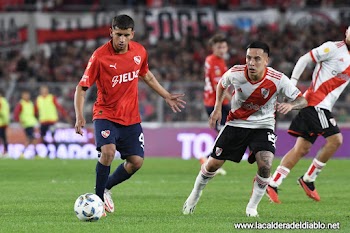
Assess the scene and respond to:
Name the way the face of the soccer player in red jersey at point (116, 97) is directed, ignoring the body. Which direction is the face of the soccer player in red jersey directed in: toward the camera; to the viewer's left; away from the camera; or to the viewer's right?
toward the camera

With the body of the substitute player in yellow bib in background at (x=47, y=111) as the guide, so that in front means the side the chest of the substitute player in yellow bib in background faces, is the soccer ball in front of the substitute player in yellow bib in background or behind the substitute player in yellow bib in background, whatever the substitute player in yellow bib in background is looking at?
in front

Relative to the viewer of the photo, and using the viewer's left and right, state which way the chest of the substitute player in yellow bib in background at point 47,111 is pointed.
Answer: facing the viewer

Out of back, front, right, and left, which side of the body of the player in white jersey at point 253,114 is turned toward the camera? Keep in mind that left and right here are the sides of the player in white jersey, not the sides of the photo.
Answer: front

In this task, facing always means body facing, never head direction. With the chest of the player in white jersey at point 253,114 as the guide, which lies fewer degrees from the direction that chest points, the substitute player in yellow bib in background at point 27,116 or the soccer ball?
the soccer ball

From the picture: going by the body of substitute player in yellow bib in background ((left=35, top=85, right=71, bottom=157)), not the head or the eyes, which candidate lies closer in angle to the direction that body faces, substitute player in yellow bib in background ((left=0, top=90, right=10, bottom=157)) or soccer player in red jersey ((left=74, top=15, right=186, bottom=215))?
the soccer player in red jersey

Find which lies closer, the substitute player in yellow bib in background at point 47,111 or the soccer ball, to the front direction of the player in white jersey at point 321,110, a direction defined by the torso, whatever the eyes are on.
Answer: the soccer ball

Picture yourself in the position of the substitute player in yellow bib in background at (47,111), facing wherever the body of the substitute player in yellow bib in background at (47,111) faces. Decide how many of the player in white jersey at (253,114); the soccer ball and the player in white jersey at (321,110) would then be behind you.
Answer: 0

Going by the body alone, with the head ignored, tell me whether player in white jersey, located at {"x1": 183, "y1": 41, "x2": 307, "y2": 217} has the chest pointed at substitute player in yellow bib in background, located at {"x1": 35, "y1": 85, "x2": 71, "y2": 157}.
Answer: no

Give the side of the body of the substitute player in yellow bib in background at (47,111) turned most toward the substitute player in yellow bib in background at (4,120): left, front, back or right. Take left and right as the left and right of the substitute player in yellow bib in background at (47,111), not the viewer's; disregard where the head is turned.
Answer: right

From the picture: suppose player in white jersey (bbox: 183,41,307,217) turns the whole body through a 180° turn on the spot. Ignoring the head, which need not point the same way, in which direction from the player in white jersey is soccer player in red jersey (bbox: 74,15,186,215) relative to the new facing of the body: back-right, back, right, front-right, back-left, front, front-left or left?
left

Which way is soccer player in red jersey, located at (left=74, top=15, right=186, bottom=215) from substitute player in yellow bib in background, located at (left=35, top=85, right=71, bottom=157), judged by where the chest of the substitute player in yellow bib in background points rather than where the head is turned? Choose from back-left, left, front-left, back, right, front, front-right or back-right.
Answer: front

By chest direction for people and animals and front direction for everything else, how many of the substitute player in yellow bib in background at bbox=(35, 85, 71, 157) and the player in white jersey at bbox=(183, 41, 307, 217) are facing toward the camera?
2
